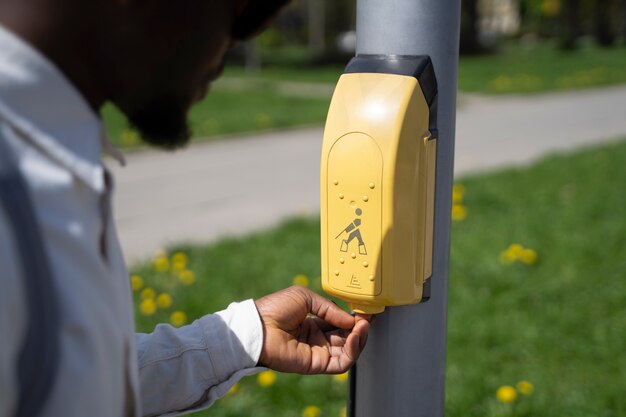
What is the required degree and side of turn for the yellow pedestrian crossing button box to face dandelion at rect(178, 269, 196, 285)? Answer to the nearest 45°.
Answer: approximately 135° to its right

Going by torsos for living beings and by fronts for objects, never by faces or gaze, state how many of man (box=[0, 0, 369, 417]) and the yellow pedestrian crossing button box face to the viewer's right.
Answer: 1

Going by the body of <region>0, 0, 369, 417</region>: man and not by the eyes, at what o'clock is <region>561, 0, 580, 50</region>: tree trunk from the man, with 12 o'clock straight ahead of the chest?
The tree trunk is roughly at 10 o'clock from the man.

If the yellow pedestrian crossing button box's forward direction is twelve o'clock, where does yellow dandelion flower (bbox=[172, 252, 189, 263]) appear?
The yellow dandelion flower is roughly at 4 o'clock from the yellow pedestrian crossing button box.

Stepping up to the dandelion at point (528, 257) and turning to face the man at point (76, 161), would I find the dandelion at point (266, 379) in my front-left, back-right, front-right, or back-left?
front-right

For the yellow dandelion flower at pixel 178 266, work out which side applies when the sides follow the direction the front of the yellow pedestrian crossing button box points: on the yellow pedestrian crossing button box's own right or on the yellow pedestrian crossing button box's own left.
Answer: on the yellow pedestrian crossing button box's own right

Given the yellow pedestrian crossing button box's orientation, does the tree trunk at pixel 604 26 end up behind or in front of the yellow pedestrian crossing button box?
behind

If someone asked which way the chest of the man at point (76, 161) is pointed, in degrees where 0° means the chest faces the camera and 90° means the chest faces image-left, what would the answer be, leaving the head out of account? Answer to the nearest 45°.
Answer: approximately 270°

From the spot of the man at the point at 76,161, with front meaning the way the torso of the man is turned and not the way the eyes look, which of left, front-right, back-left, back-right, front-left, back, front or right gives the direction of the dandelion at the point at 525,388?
front-left

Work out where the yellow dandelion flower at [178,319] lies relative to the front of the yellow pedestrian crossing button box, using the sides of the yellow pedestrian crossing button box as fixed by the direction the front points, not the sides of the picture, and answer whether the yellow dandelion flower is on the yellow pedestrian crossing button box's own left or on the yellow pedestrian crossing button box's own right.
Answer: on the yellow pedestrian crossing button box's own right

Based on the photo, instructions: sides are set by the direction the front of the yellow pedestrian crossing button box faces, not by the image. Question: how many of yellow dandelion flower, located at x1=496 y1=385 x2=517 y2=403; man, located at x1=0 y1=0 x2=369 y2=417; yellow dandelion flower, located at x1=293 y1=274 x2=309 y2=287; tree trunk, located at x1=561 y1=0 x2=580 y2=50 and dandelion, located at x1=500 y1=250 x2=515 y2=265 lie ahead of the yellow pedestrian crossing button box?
1

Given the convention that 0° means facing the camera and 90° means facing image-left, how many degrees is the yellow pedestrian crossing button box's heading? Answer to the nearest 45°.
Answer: approximately 45°

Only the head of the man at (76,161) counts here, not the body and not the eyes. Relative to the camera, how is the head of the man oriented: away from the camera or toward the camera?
away from the camera

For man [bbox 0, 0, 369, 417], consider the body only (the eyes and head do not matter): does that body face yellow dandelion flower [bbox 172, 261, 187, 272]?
no

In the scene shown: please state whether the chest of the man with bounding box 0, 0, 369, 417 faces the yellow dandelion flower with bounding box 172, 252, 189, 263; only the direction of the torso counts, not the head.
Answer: no

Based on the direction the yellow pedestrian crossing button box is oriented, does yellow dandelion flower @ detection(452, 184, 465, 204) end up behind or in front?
behind

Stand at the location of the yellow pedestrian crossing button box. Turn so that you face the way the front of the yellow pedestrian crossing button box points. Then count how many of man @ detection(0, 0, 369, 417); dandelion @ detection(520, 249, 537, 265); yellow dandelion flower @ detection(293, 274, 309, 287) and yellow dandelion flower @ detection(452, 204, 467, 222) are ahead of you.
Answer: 1

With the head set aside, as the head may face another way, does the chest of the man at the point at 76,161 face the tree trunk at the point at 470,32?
no
